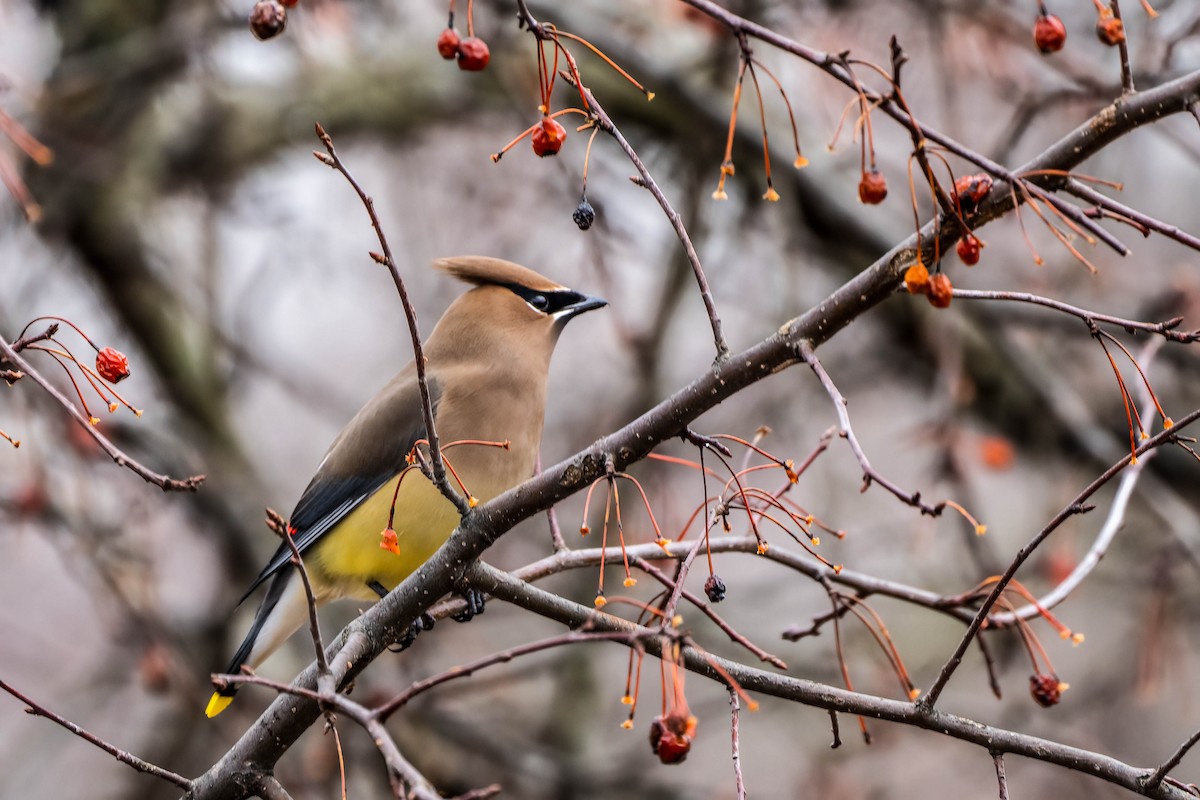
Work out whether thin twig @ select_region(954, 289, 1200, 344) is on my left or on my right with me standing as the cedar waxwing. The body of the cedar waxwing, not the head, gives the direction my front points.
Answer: on my left

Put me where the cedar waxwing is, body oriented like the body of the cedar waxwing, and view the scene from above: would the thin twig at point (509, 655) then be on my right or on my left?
on my right

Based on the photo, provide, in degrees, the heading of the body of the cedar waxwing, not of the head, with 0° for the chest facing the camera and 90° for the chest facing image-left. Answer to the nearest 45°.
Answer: approximately 270°

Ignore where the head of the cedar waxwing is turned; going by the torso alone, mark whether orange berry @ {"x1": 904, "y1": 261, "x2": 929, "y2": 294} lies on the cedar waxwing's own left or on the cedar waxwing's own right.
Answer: on the cedar waxwing's own left
